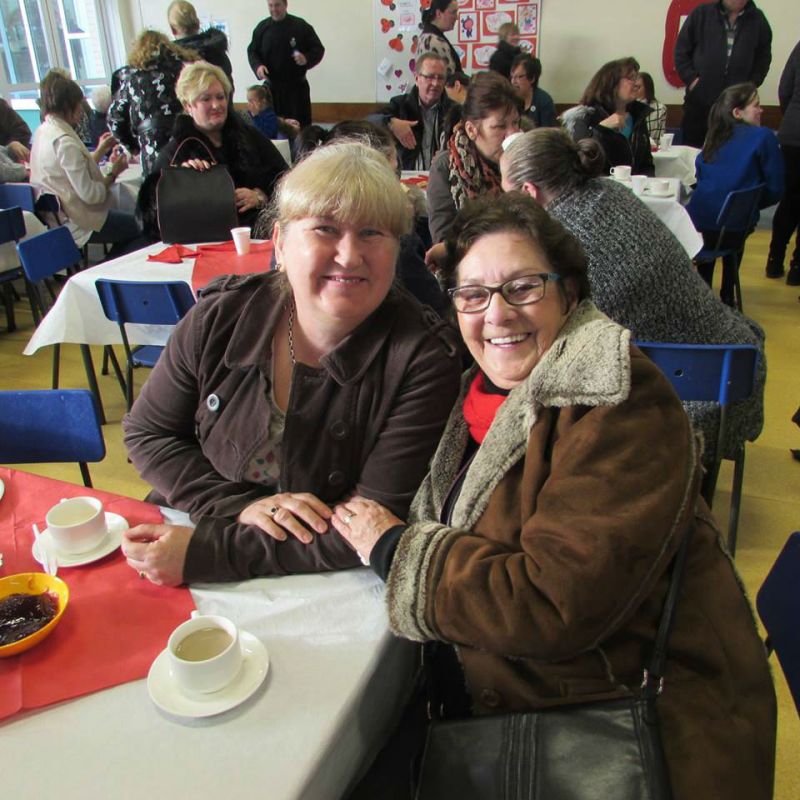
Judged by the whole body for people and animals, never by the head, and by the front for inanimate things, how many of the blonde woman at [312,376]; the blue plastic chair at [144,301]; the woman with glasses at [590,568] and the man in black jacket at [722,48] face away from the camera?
1

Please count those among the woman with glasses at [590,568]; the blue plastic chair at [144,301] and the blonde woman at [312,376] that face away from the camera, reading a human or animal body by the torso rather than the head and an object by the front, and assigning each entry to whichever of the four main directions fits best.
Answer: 1

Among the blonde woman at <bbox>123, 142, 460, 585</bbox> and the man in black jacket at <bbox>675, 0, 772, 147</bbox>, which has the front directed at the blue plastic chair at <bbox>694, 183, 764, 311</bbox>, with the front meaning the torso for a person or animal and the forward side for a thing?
the man in black jacket

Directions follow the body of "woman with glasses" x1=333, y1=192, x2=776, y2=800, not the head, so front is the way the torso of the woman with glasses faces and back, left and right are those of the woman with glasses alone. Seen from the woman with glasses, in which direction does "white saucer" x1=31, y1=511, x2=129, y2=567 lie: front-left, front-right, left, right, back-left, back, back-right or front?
front-right

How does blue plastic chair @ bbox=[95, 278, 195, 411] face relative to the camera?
away from the camera

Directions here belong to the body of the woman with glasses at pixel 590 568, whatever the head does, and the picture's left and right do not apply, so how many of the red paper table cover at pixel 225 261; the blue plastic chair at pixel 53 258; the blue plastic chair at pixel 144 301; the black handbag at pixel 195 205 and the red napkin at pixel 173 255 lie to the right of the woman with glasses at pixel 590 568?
5

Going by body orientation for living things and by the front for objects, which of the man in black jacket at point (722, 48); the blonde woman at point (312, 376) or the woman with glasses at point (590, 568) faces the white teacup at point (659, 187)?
the man in black jacket

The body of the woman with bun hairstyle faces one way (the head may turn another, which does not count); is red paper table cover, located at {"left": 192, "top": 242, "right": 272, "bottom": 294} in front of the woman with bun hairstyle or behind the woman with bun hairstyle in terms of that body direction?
in front

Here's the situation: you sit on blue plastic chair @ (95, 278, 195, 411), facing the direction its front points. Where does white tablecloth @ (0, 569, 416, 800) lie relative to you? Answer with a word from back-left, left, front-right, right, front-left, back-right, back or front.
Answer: back

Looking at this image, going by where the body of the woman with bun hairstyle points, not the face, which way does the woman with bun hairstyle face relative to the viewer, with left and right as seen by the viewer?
facing away from the viewer and to the left of the viewer

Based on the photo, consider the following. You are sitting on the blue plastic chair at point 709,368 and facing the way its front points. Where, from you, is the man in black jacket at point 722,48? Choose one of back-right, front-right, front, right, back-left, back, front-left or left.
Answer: front-right

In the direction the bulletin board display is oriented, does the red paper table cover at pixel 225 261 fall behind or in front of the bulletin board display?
in front
